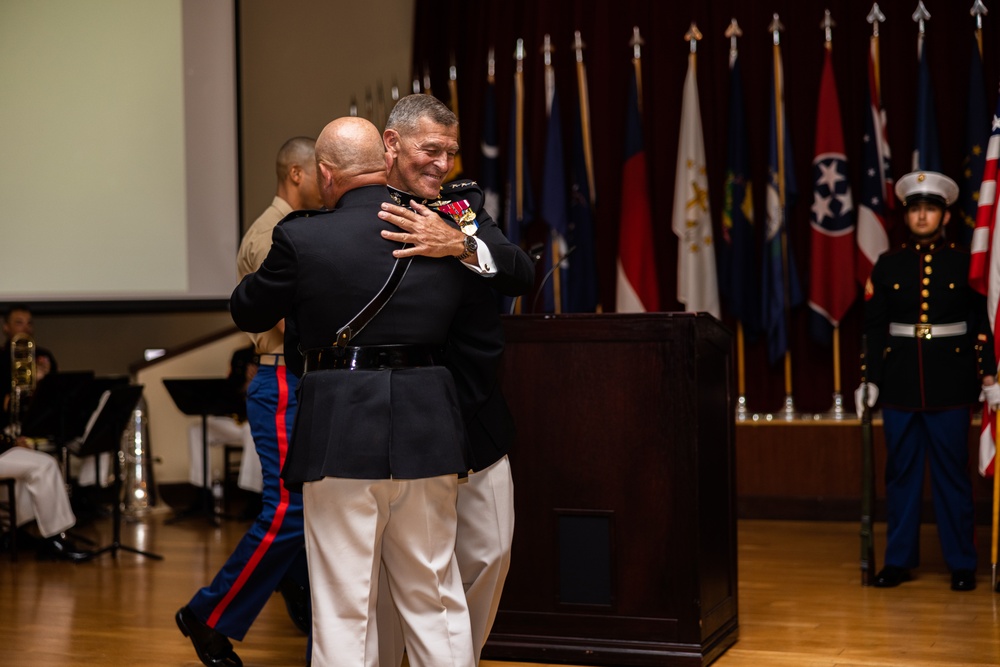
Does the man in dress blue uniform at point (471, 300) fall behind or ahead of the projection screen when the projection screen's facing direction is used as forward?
ahead

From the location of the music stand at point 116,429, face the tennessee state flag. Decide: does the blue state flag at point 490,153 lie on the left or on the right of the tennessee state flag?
left

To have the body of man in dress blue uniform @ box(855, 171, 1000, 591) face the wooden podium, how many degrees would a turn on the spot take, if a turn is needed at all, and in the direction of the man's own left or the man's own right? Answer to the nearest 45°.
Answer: approximately 45° to the man's own right

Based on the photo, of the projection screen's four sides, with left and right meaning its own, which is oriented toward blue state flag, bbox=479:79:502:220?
left

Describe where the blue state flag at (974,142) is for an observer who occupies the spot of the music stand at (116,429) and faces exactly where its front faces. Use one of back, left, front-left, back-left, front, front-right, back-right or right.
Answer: back-right

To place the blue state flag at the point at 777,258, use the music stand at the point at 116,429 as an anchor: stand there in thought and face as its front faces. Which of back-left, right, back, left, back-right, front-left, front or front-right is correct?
back-right

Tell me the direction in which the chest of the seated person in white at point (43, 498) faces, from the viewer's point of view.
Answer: to the viewer's right

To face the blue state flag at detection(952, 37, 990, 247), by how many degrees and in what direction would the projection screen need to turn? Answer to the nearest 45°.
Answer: approximately 45° to its left

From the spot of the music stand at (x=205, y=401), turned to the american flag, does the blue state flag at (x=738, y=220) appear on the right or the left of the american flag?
left

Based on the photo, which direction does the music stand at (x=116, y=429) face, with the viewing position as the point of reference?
facing away from the viewer and to the left of the viewer

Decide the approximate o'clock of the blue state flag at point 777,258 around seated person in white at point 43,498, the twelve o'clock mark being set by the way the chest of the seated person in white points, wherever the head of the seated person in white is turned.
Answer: The blue state flag is roughly at 12 o'clock from the seated person in white.

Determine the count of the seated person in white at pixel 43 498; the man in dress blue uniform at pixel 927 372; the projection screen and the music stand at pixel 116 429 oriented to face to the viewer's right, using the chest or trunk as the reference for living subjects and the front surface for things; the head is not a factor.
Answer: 1

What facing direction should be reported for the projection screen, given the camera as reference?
facing the viewer

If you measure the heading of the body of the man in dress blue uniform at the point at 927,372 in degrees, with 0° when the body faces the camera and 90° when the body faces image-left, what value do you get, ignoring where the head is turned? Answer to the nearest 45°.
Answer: approximately 0°

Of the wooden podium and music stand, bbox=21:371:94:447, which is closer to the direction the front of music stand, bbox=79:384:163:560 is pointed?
the music stand

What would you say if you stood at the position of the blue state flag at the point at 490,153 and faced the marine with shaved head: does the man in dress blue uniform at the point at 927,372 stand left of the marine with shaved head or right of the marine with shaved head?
left

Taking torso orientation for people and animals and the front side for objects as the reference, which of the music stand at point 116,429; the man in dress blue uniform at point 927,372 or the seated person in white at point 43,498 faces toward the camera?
the man in dress blue uniform

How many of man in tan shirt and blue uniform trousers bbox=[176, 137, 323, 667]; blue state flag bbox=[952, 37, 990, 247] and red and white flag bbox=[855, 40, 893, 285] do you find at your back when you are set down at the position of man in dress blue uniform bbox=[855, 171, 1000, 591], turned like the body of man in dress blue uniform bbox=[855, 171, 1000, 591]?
2

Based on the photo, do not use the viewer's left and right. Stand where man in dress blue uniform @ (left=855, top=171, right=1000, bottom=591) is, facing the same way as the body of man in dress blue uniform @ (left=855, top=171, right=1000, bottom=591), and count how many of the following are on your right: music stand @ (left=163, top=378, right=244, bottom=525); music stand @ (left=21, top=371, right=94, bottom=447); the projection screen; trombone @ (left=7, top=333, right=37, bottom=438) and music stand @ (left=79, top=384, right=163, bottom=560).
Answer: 5
